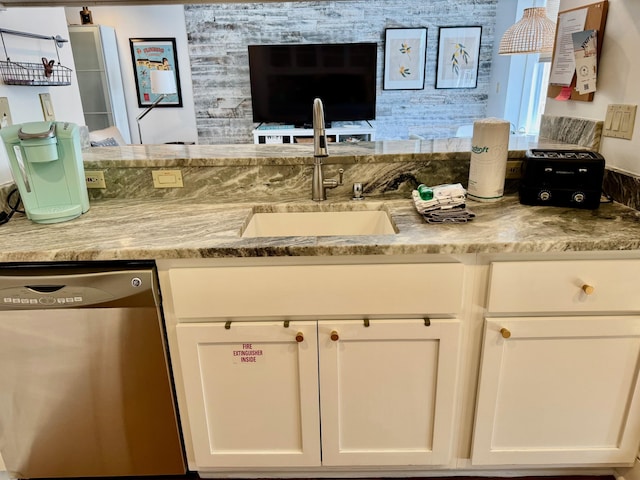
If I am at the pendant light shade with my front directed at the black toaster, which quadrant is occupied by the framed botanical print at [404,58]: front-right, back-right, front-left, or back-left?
back-right

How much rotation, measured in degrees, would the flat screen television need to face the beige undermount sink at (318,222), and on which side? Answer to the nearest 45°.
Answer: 0° — it already faces it

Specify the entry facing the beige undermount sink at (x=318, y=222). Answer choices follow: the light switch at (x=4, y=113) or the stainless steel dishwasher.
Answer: the light switch

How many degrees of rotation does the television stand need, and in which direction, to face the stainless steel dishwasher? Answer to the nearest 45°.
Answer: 0° — it already faces it

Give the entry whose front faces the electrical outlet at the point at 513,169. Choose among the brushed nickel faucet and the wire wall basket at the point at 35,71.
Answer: the wire wall basket

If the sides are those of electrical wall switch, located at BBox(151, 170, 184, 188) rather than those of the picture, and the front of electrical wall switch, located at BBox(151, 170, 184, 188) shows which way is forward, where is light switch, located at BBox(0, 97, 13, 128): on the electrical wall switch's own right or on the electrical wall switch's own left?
on the electrical wall switch's own right

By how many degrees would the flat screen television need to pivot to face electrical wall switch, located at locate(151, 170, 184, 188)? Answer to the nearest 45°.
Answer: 0° — it already faces it

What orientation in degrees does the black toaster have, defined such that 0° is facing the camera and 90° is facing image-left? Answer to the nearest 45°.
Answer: approximately 0°
